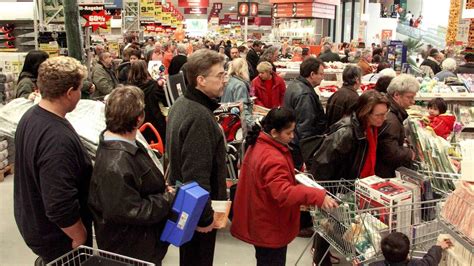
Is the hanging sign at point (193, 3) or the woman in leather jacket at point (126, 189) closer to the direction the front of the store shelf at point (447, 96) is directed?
the woman in leather jacket

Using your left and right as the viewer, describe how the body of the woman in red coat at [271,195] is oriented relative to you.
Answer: facing to the right of the viewer

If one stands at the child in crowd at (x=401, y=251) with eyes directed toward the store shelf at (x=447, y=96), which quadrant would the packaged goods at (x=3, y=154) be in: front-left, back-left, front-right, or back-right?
front-left

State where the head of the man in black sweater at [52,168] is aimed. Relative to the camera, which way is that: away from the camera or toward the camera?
away from the camera

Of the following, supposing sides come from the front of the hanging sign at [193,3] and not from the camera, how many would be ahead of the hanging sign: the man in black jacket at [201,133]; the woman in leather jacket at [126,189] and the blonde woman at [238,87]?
3

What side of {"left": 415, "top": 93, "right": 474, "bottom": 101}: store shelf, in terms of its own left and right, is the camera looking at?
front

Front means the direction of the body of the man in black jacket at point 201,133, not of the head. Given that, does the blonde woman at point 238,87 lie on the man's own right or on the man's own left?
on the man's own left
